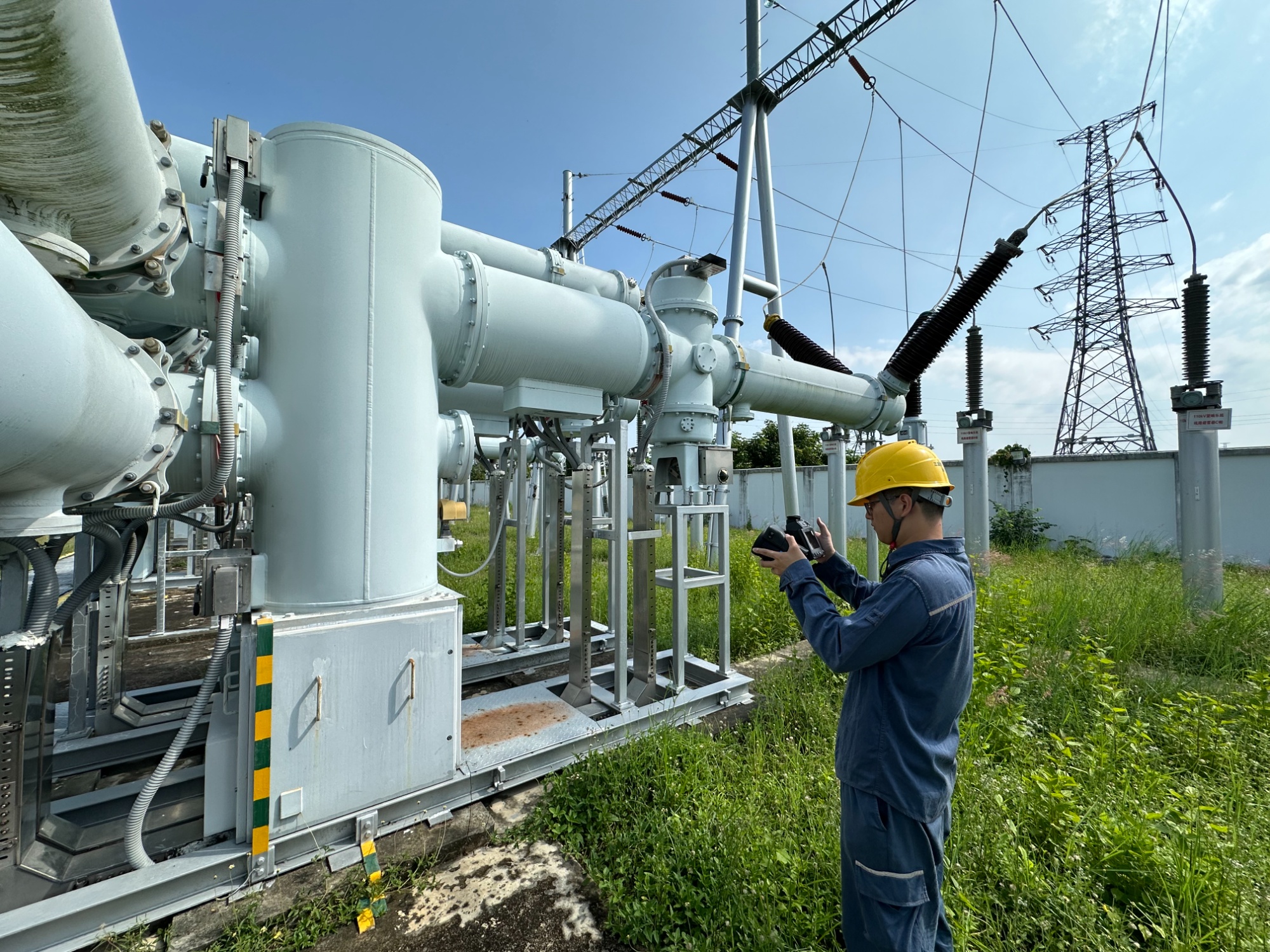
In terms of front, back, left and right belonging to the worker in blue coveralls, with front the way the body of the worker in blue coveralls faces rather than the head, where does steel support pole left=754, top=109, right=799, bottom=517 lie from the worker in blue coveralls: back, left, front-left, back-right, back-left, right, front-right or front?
right

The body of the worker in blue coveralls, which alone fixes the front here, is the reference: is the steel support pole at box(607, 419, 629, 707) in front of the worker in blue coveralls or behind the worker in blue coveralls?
in front

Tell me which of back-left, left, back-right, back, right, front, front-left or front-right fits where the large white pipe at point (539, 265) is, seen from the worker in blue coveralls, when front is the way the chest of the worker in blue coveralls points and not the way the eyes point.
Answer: front-right

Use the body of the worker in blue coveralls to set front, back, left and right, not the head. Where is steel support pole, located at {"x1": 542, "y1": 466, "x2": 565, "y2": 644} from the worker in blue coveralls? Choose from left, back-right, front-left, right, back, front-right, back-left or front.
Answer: front-right

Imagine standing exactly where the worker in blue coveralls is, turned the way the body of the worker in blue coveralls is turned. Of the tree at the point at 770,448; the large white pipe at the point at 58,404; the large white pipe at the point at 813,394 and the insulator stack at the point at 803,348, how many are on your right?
3

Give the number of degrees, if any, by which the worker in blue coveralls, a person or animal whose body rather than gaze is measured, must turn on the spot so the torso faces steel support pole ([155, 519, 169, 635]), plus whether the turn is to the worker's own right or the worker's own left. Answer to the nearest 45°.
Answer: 0° — they already face it

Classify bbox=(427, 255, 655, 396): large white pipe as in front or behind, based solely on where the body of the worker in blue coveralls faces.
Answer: in front

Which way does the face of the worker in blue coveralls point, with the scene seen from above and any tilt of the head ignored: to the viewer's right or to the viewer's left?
to the viewer's left

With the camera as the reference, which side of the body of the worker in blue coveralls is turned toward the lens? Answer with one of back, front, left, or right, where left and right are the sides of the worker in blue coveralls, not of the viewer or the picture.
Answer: left

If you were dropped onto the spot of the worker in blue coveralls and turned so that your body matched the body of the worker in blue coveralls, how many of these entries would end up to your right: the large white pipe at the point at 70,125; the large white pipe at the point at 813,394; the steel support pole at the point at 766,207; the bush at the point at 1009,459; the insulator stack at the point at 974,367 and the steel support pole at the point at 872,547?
5

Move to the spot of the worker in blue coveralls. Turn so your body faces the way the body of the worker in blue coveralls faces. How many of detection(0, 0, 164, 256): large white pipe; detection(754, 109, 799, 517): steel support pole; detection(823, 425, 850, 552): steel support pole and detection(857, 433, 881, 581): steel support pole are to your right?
3

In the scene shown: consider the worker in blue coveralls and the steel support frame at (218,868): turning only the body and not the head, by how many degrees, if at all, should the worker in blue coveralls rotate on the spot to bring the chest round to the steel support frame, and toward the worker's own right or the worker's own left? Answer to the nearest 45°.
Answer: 0° — they already face it

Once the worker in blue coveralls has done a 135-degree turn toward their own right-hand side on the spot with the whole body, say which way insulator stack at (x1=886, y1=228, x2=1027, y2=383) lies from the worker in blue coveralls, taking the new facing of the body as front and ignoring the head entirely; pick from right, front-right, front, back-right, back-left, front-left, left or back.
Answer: front-left

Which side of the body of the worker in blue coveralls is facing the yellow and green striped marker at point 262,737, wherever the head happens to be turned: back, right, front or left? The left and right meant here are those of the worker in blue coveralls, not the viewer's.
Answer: front

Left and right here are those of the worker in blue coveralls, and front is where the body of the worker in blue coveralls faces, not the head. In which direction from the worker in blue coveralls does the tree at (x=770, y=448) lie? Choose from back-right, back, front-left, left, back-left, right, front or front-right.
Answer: right

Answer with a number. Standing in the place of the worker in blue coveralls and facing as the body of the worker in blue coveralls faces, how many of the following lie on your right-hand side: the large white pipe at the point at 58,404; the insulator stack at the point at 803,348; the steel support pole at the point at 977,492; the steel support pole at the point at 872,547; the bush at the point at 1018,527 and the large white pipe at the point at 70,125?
4

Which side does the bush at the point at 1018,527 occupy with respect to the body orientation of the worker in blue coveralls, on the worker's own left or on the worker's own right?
on the worker's own right

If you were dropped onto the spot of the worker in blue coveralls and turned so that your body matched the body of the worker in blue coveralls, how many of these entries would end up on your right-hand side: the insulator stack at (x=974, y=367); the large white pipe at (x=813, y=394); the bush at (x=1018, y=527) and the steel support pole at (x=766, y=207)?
4

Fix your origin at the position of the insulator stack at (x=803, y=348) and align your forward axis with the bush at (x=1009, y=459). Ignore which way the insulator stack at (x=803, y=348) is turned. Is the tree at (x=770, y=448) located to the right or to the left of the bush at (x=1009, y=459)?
left
